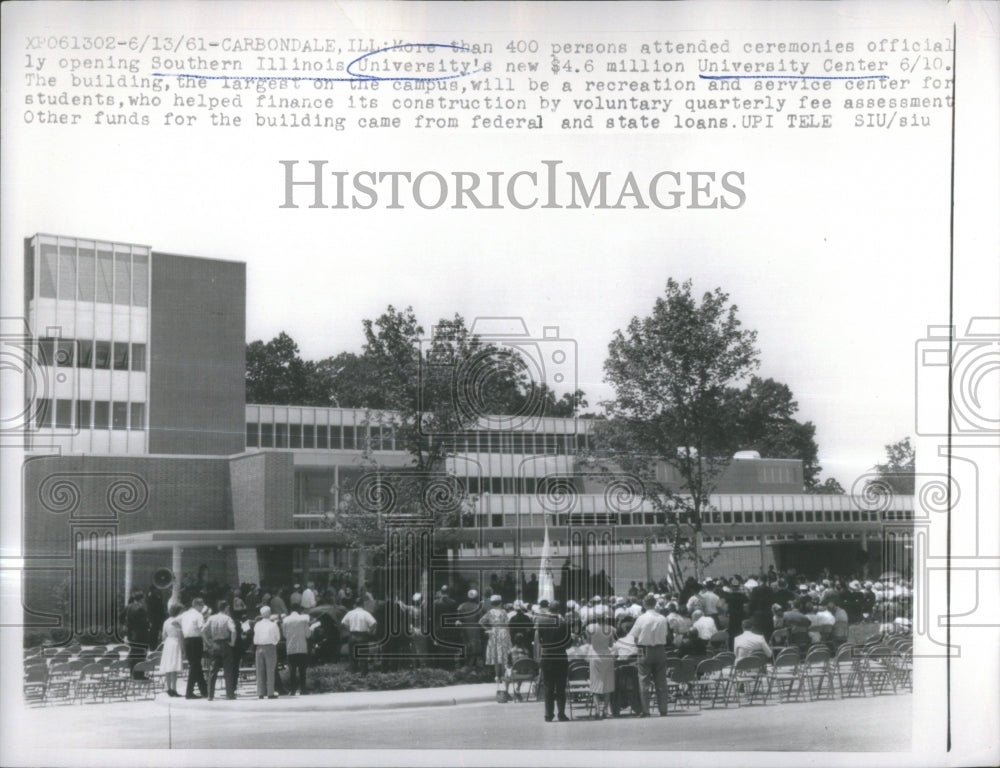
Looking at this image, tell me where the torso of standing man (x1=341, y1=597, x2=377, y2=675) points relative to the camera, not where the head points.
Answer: away from the camera

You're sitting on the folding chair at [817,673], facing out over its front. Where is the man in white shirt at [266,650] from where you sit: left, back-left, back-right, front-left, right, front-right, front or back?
front-left

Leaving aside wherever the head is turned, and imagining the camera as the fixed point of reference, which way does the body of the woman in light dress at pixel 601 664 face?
away from the camera

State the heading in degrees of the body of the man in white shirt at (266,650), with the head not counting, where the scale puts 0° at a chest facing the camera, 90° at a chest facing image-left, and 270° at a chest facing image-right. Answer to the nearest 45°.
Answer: approximately 180°

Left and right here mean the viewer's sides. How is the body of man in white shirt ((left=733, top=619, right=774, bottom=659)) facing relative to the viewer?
facing away from the viewer

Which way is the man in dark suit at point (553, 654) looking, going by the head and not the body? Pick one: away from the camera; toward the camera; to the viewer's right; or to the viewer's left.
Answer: away from the camera

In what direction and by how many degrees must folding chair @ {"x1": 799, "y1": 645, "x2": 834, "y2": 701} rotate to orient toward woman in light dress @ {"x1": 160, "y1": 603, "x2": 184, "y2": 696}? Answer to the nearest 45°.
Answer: approximately 45° to its left

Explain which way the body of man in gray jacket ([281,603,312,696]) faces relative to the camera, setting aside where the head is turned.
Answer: away from the camera

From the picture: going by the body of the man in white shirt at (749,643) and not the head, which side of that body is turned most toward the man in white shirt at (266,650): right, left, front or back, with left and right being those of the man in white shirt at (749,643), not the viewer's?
left

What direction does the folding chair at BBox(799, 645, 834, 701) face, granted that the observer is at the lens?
facing away from the viewer and to the left of the viewer

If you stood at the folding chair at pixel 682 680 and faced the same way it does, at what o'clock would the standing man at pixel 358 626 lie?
The standing man is roughly at 10 o'clock from the folding chair.
